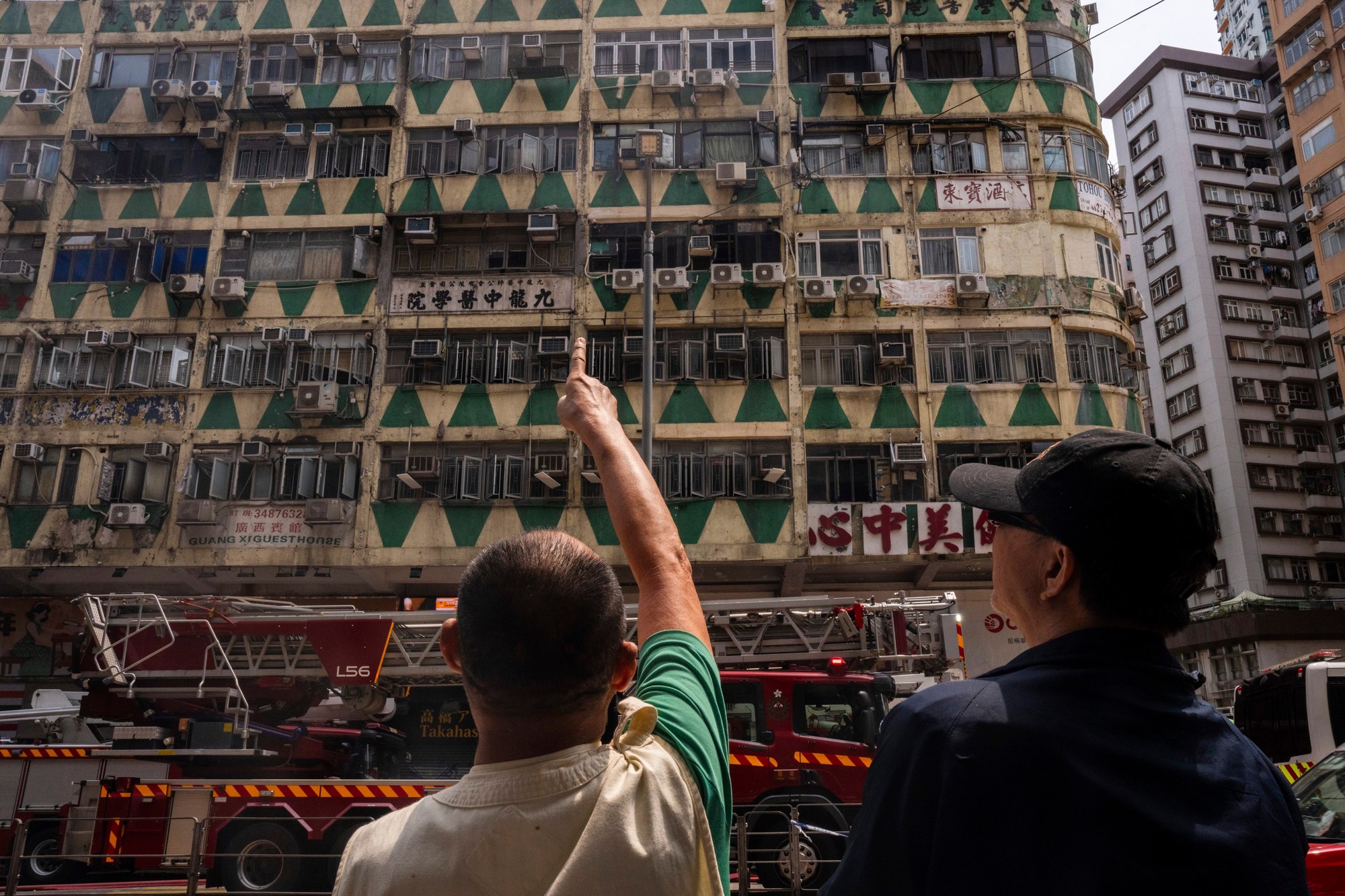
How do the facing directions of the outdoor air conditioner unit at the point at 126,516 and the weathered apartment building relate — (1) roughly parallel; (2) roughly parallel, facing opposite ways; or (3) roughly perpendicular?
roughly parallel

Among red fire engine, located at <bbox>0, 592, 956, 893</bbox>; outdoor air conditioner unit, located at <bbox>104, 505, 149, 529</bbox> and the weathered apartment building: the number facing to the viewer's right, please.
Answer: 1

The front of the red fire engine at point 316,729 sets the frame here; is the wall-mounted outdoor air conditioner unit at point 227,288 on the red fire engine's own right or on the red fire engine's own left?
on the red fire engine's own left

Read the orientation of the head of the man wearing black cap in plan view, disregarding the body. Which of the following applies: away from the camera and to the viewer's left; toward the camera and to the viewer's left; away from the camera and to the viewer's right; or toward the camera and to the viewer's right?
away from the camera and to the viewer's left

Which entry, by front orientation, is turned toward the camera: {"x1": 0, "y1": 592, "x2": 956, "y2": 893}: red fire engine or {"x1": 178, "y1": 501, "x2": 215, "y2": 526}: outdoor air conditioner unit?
the outdoor air conditioner unit

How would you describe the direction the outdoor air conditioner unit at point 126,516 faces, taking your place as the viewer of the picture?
facing the viewer

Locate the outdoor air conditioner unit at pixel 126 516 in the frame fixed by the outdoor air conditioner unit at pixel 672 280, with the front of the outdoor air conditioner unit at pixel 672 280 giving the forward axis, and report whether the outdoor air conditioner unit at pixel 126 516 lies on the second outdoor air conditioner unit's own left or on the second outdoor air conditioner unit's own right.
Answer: on the second outdoor air conditioner unit's own right

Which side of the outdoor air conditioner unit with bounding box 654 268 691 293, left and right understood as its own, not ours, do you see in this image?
front

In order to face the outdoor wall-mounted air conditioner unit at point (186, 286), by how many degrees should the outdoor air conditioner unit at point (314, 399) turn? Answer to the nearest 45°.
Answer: approximately 135° to its right

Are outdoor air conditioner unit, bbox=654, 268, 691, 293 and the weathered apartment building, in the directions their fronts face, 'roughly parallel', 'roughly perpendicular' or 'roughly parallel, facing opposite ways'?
roughly parallel

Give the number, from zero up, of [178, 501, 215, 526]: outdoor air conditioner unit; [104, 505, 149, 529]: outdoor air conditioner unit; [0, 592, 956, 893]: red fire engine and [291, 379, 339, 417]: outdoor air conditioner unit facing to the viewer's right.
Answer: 1

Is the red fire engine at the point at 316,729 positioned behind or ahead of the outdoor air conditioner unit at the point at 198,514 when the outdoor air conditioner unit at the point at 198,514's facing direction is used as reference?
ahead

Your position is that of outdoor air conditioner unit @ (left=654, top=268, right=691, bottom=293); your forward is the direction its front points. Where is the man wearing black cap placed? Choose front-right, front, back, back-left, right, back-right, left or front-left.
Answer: front

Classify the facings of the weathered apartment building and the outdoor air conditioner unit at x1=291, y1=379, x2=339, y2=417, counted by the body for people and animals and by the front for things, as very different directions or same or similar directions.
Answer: same or similar directions

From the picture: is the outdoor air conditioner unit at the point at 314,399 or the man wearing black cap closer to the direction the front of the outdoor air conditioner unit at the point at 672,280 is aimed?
the man wearing black cap

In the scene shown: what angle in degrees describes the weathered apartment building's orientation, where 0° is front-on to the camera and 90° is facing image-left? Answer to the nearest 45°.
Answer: approximately 0°

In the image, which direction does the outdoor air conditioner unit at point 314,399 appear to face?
toward the camera
